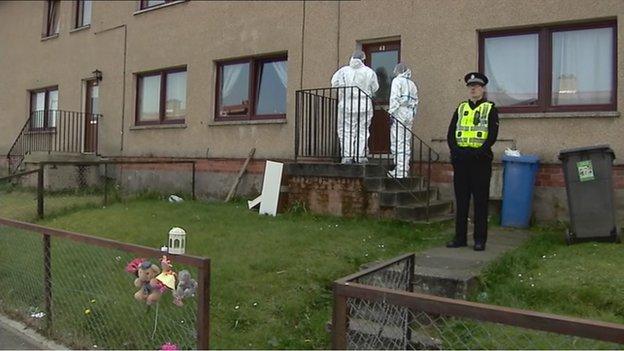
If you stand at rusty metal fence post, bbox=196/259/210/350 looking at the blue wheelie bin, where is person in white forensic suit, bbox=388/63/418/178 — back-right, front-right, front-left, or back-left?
front-left

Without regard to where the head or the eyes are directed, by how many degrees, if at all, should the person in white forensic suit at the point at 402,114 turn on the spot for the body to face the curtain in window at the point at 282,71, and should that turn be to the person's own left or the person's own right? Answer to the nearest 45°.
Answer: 0° — they already face it

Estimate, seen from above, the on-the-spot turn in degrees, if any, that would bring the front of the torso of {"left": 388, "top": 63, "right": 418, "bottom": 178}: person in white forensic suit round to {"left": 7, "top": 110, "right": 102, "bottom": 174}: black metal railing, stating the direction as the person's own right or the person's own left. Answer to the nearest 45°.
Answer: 0° — they already face it

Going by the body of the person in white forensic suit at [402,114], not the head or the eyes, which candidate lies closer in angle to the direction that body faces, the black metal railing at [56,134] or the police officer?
the black metal railing

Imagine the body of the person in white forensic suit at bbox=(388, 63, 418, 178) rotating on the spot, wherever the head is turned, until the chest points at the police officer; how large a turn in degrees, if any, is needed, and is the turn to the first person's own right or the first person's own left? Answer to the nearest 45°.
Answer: approximately 135° to the first person's own left

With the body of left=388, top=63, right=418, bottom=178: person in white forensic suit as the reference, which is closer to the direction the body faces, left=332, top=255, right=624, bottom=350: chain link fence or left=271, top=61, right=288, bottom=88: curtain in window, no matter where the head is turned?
the curtain in window
